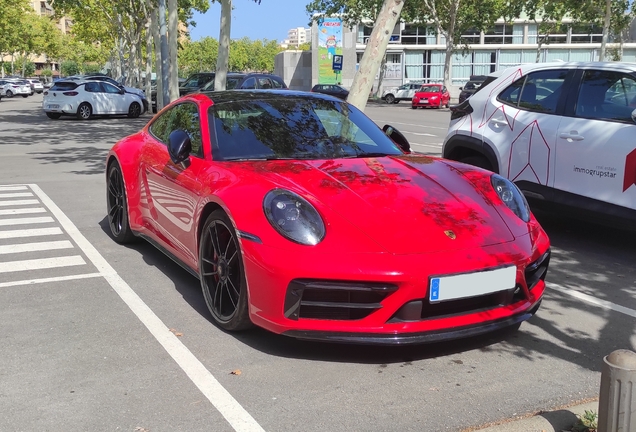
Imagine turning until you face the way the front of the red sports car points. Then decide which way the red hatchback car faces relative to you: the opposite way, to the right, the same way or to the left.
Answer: to the right

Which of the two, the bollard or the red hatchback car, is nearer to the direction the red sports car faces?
the bollard

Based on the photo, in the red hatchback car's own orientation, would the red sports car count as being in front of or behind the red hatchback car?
in front

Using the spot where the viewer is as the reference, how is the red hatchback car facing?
facing the viewer and to the left of the viewer

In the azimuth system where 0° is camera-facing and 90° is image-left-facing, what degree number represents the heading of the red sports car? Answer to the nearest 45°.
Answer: approximately 315°

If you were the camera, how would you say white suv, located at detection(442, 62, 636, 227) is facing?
facing the viewer and to the right of the viewer

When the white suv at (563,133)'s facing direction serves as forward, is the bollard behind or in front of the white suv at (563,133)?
in front

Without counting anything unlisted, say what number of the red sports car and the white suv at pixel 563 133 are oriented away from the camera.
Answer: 0

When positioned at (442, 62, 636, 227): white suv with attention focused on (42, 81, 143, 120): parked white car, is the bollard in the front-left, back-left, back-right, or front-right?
back-left
